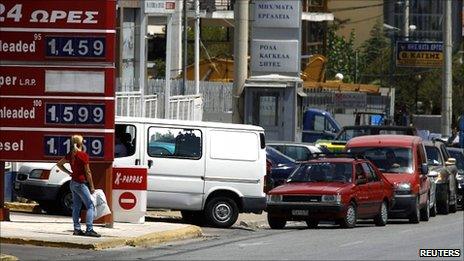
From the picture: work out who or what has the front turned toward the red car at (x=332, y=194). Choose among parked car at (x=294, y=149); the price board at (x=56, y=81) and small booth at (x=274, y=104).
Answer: the small booth

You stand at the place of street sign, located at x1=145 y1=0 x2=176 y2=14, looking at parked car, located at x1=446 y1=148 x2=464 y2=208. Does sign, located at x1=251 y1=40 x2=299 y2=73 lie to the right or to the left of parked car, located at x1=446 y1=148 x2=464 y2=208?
left

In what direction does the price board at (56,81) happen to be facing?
toward the camera

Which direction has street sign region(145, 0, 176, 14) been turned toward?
toward the camera

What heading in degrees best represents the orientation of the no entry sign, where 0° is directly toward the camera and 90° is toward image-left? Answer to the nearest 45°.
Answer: approximately 0°

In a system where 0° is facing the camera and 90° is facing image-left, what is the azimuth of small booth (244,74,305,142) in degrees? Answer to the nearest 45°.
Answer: approximately 0°

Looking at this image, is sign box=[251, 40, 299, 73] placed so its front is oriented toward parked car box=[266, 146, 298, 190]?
yes
